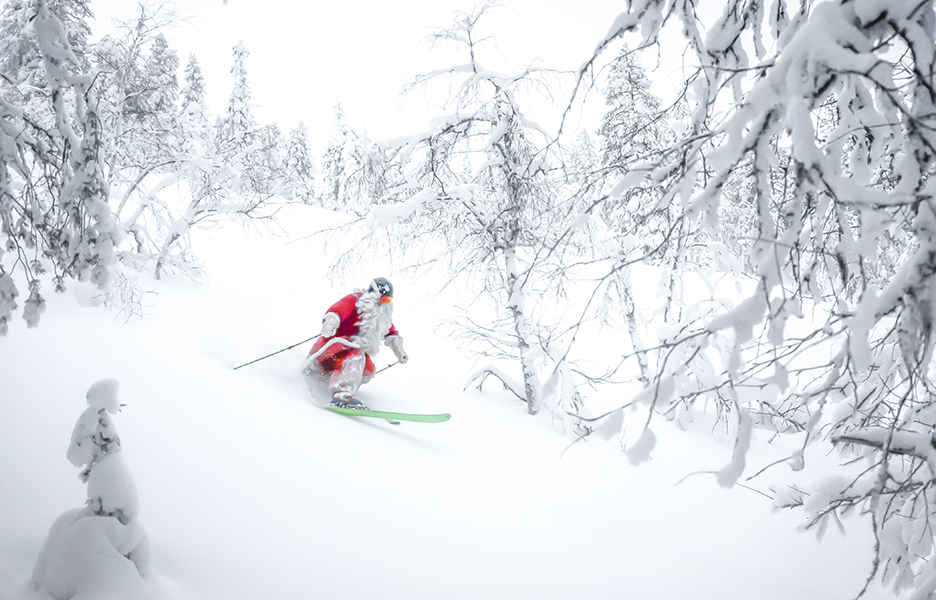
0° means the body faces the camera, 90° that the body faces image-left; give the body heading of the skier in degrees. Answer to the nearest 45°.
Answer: approximately 315°

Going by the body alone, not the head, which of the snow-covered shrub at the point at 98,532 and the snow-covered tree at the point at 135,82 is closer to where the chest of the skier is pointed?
the snow-covered shrub

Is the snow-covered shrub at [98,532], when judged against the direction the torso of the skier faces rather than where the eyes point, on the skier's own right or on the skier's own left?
on the skier's own right
